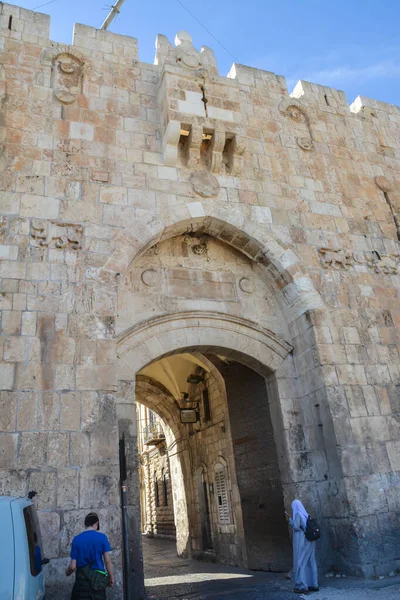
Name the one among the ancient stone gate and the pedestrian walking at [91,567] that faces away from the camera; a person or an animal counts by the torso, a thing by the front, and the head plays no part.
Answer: the pedestrian walking

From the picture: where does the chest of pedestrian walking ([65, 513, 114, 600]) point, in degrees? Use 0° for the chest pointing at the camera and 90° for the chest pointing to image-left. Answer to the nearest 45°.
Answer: approximately 180°

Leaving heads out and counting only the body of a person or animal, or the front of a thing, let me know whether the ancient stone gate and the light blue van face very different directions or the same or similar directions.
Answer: very different directions

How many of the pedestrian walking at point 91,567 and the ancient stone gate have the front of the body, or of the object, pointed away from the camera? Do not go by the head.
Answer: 1

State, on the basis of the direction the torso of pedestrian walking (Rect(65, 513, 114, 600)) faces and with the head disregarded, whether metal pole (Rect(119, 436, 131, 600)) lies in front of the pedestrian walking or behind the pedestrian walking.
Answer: in front

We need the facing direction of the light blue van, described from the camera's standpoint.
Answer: facing away from the viewer and to the left of the viewer

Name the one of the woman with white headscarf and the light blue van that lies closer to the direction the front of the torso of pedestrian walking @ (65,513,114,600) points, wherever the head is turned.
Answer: the woman with white headscarf

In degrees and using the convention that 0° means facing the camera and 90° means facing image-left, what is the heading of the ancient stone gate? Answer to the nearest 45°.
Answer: approximately 315°
